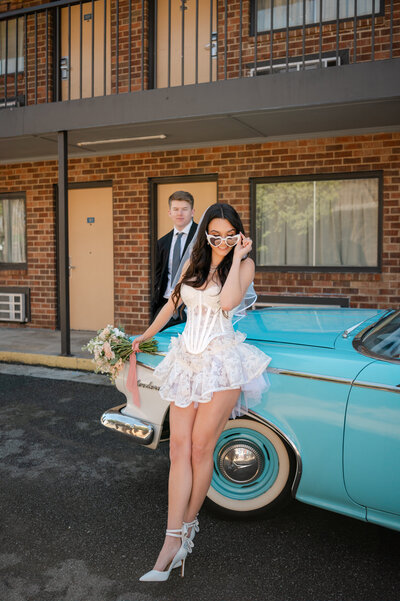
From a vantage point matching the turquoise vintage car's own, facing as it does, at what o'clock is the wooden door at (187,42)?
The wooden door is roughly at 1 o'clock from the turquoise vintage car.

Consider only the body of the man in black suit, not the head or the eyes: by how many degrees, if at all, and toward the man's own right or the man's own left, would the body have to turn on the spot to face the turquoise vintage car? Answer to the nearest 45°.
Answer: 0° — they already face it

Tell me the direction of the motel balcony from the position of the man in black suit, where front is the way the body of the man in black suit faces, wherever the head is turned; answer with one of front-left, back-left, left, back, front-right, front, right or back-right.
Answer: back

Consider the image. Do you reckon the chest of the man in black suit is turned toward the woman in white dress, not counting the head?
yes

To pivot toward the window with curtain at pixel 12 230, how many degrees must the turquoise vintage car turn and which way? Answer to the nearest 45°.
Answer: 0° — it already faces it

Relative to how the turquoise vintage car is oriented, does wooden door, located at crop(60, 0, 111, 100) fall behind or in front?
in front

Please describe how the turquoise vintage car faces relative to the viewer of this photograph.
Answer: facing away from the viewer and to the left of the viewer

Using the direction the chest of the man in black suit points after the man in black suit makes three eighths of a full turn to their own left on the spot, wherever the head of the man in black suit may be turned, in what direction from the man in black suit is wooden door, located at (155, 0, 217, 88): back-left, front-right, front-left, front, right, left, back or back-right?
front-left

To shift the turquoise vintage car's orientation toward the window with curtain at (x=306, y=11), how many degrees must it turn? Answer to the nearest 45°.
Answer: approximately 45° to its right

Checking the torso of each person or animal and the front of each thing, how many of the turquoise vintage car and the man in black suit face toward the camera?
1

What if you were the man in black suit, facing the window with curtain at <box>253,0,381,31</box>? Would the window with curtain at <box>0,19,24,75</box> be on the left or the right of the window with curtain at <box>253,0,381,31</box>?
left

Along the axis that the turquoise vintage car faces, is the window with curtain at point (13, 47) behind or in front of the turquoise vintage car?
in front

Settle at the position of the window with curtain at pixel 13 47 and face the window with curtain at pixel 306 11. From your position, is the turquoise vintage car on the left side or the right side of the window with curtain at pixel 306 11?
right
